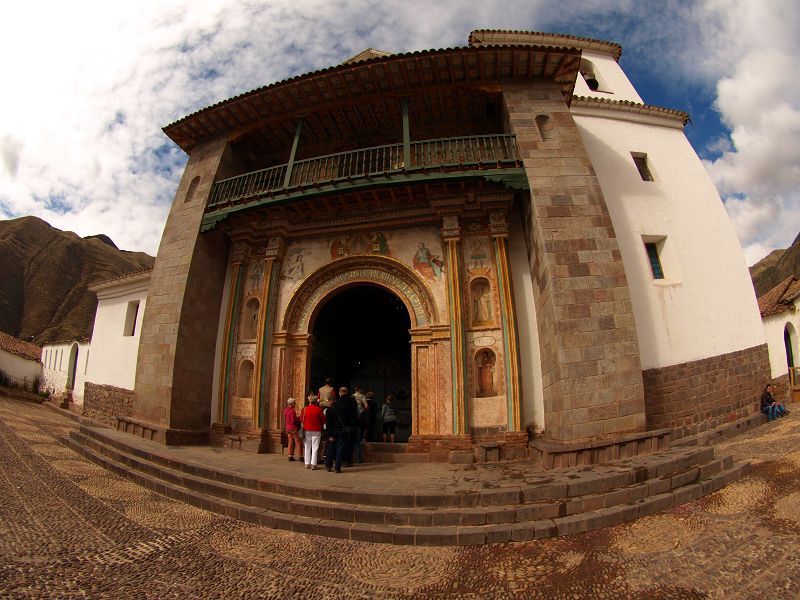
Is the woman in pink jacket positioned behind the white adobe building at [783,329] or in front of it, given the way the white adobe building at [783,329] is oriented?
in front

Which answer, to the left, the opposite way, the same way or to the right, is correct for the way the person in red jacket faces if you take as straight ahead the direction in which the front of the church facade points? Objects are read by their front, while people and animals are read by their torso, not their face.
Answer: the opposite way

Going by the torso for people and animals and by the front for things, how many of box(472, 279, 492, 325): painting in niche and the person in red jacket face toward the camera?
1

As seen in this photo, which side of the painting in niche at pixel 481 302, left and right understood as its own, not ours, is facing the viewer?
front

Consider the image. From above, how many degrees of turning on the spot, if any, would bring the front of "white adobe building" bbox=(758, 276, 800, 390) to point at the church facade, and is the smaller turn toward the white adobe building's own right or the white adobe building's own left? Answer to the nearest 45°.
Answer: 0° — it already faces it

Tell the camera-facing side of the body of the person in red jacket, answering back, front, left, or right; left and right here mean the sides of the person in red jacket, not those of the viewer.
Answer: back

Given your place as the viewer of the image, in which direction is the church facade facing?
facing the viewer

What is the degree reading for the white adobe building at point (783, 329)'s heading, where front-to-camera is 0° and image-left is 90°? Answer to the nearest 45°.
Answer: approximately 45°

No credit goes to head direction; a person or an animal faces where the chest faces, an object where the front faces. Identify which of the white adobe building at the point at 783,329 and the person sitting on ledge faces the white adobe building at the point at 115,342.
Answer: the white adobe building at the point at 783,329

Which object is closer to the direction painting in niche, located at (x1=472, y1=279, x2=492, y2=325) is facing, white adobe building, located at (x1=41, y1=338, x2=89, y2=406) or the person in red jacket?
the person in red jacket

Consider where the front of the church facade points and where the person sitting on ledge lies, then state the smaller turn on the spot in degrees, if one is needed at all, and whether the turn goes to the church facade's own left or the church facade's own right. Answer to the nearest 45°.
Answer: approximately 90° to the church facade's own left

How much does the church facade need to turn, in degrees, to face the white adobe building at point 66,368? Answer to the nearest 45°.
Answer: approximately 135° to its right

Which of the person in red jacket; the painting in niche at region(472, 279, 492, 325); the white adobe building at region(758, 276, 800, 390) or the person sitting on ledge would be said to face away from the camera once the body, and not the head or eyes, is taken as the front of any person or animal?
the person in red jacket

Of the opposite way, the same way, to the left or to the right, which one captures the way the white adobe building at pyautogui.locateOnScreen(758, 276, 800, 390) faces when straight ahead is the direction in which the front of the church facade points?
to the right

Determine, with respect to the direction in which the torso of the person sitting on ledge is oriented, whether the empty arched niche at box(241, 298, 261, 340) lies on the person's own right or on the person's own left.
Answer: on the person's own right
